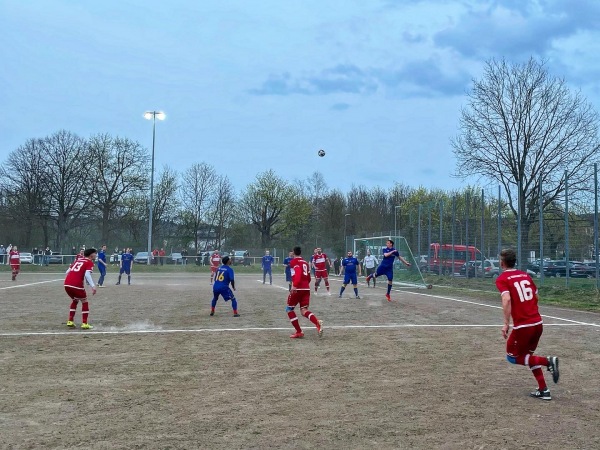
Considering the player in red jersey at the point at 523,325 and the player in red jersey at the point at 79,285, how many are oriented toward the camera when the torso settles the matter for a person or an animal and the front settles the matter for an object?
0

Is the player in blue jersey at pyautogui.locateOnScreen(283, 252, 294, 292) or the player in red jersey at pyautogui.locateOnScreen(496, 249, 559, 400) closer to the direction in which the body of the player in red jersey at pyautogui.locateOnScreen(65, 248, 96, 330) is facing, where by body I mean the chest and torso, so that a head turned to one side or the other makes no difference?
the player in blue jersey

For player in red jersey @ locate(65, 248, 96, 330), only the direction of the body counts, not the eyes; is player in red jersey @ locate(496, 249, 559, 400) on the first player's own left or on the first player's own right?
on the first player's own right

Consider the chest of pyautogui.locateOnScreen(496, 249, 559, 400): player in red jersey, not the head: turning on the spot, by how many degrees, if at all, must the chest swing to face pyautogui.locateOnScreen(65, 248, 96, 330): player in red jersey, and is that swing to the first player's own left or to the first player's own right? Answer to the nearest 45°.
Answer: approximately 45° to the first player's own left

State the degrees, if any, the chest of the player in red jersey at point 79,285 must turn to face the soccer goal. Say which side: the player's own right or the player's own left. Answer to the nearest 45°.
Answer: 0° — they already face it

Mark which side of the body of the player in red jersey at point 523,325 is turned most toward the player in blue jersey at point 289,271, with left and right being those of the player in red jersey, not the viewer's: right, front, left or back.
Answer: front

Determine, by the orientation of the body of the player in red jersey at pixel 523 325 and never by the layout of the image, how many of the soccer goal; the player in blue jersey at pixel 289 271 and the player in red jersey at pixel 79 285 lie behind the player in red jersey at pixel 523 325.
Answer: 0

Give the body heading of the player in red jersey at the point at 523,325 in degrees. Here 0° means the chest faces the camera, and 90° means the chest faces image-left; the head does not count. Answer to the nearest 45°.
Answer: approximately 135°

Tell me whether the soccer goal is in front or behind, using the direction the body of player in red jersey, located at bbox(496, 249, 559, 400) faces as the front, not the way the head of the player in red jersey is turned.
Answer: in front

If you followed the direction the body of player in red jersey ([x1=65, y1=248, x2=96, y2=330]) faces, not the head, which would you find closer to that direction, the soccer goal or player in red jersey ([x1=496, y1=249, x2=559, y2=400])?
the soccer goal

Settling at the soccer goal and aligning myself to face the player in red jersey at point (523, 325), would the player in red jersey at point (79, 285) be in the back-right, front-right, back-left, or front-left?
front-right

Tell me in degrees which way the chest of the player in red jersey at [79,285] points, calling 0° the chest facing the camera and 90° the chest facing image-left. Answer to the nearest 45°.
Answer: approximately 225°

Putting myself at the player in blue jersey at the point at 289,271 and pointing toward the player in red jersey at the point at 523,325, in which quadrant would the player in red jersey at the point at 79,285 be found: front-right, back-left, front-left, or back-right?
front-right

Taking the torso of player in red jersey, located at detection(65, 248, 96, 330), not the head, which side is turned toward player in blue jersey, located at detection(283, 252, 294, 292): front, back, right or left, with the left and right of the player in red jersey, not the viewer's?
front
